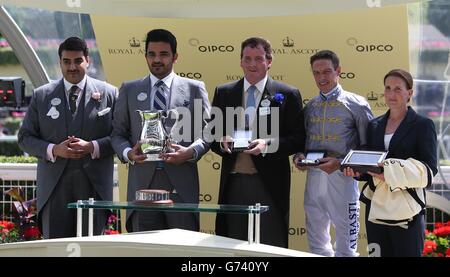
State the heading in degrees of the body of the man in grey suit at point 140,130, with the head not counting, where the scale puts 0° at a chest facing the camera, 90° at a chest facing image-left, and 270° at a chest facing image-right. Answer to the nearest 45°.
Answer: approximately 0°

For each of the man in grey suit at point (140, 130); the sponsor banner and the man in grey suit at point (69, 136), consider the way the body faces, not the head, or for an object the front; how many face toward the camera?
3

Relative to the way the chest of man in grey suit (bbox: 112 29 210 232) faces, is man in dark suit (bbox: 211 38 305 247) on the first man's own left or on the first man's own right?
on the first man's own left
